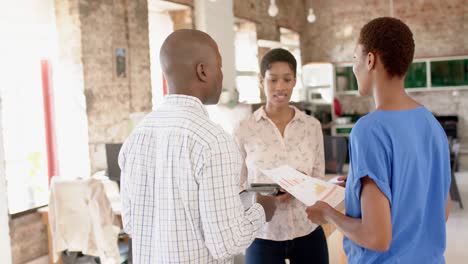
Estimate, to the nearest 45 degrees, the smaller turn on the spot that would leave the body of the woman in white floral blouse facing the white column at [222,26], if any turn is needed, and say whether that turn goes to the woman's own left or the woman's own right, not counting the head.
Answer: approximately 180°

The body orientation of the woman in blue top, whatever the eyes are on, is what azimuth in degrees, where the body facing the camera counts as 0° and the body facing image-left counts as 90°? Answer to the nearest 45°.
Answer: approximately 135°

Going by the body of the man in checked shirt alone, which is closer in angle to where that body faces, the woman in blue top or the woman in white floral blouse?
the woman in white floral blouse

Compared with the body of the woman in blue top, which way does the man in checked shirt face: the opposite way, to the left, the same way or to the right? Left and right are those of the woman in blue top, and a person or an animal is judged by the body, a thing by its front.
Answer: to the right

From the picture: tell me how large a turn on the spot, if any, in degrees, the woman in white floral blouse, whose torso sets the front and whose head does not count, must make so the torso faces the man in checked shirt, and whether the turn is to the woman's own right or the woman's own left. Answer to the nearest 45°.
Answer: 0° — they already face them

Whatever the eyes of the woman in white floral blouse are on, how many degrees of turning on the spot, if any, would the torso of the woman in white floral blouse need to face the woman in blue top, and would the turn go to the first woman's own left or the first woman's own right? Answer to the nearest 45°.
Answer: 0° — they already face them

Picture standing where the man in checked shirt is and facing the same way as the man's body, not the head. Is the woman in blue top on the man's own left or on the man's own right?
on the man's own right

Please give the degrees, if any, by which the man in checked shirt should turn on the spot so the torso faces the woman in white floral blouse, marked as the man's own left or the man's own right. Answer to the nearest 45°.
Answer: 0° — they already face them

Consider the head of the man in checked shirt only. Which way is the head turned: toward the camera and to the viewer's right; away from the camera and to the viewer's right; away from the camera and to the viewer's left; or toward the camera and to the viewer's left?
away from the camera and to the viewer's right

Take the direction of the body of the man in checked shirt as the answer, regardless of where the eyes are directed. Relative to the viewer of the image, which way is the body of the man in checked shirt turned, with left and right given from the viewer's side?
facing away from the viewer and to the right of the viewer

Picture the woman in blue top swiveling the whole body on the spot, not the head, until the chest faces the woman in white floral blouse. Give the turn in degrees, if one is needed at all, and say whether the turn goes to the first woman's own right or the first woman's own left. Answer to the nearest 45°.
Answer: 0° — they already face them
